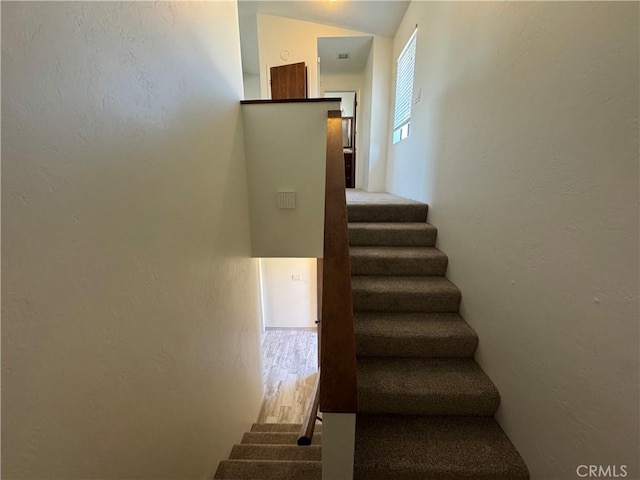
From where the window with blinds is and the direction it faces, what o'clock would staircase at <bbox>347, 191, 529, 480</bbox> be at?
The staircase is roughly at 9 o'clock from the window with blinds.

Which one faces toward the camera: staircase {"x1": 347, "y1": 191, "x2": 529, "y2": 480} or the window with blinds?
the staircase

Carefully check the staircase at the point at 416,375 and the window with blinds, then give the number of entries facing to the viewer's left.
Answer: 1

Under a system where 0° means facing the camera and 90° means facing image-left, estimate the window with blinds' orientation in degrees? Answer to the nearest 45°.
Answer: approximately 90°

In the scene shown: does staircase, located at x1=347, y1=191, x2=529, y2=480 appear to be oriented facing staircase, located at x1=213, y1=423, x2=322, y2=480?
no

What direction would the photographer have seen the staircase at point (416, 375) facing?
facing the viewer

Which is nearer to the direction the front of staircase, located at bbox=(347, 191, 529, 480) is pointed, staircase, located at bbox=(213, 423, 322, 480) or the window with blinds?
the staircase

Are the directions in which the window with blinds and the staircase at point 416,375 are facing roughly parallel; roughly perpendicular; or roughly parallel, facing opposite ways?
roughly perpendicular

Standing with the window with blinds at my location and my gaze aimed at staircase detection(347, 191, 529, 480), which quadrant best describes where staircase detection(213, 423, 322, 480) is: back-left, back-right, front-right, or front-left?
front-right

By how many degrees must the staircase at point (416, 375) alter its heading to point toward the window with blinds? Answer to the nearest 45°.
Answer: approximately 180°
